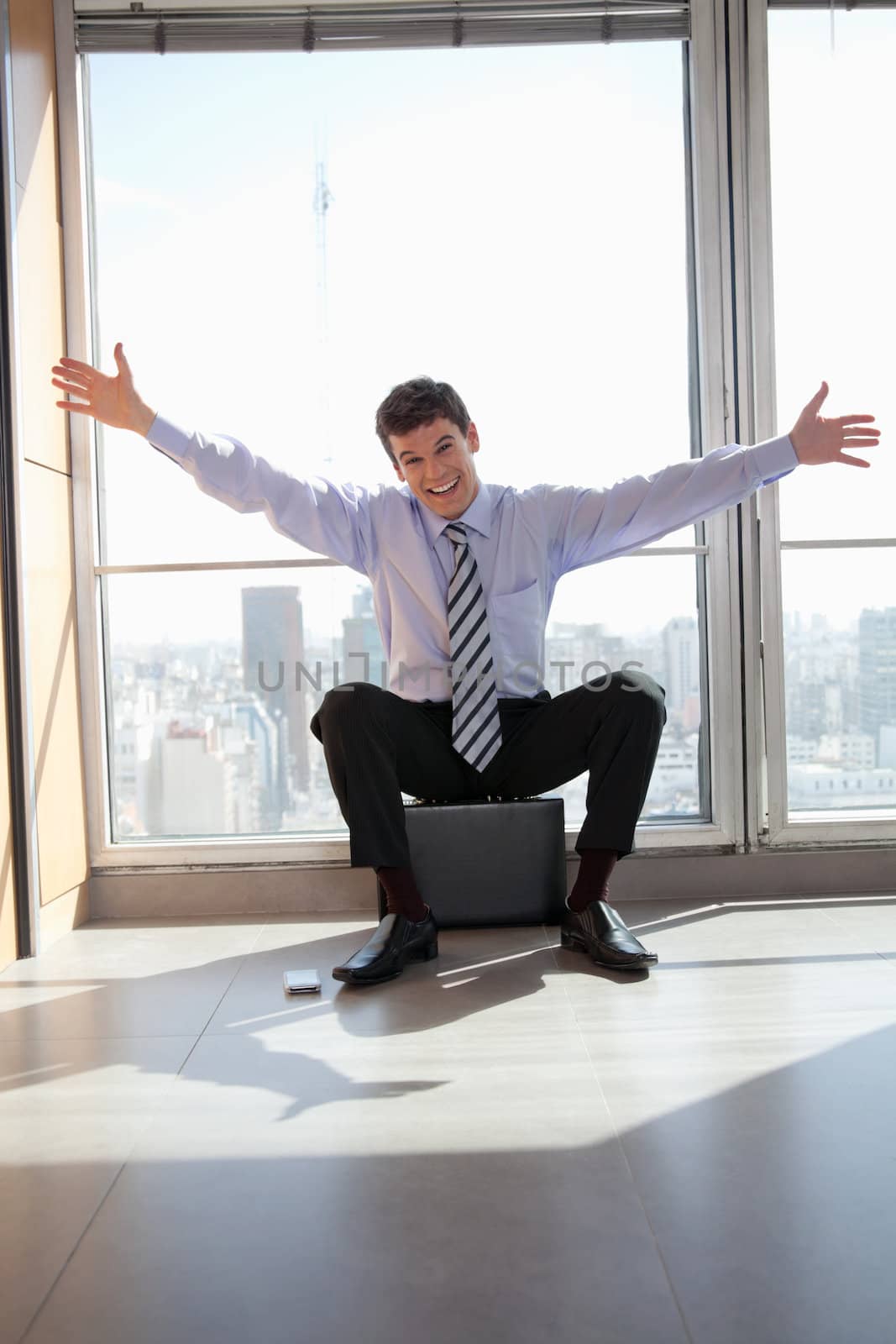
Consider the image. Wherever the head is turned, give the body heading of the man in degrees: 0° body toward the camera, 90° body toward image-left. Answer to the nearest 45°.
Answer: approximately 0°

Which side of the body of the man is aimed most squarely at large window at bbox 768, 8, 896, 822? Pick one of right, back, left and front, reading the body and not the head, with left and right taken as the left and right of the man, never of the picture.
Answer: left

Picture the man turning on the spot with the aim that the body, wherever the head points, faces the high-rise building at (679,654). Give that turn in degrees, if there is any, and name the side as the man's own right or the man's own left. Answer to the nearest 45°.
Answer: approximately 135° to the man's own left
